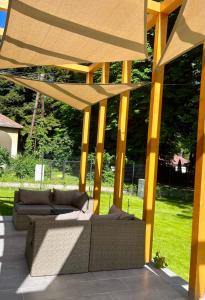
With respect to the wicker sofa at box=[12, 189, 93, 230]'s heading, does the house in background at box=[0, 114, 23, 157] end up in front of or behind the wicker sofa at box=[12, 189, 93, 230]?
behind

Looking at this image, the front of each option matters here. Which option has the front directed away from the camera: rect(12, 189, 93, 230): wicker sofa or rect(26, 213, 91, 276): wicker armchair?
the wicker armchair

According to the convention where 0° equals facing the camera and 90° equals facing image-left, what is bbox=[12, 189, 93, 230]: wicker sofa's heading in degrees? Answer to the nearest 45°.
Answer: approximately 0°

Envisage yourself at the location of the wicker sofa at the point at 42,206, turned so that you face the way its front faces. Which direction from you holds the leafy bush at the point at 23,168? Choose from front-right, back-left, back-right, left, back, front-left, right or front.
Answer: back

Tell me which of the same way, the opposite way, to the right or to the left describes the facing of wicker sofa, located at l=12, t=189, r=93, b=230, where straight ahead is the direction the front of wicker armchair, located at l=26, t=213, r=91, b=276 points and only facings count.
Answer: the opposite way

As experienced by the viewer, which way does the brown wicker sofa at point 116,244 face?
facing away from the viewer

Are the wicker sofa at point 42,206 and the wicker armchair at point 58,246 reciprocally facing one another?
yes

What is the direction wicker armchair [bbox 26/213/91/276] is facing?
away from the camera
